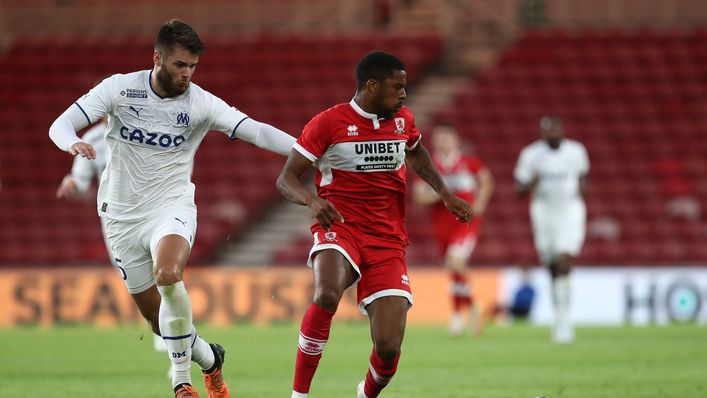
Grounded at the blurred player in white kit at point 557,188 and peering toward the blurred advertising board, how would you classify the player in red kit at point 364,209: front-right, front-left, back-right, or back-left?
back-left

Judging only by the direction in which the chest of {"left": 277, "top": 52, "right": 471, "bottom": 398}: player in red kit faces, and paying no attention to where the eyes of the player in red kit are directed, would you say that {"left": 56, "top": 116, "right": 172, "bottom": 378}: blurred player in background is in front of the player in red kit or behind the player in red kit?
behind

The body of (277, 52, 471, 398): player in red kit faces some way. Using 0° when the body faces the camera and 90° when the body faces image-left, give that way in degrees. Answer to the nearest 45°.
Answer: approximately 315°

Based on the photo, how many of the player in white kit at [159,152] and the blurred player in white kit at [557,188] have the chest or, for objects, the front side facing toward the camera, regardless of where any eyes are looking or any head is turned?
2

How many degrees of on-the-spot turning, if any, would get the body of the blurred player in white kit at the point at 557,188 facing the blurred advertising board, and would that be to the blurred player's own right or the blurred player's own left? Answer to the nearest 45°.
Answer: approximately 135° to the blurred player's own right

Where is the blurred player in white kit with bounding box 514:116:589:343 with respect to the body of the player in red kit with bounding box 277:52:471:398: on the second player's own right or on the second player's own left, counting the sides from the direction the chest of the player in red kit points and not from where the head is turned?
on the second player's own left

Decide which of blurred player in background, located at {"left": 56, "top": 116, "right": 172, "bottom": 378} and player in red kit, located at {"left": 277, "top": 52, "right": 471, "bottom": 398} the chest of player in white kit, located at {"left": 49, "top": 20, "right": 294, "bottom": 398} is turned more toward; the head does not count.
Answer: the player in red kit

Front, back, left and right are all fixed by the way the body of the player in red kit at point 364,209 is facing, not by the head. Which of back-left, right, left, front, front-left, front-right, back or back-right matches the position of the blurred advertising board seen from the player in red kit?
back-left

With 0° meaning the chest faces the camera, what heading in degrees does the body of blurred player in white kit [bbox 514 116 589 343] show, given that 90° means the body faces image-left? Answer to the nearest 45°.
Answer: approximately 0°
